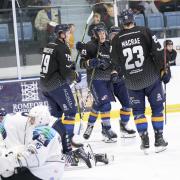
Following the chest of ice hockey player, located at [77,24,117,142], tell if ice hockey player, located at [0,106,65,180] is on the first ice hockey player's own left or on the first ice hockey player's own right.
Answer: on the first ice hockey player's own right

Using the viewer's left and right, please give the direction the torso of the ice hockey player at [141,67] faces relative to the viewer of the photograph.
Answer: facing away from the viewer

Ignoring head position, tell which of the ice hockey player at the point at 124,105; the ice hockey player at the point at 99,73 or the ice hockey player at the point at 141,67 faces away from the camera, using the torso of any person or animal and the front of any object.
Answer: the ice hockey player at the point at 141,67

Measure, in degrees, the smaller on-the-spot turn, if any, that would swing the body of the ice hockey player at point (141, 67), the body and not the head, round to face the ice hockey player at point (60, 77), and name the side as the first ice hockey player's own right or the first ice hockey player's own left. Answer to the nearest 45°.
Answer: approximately 90° to the first ice hockey player's own left

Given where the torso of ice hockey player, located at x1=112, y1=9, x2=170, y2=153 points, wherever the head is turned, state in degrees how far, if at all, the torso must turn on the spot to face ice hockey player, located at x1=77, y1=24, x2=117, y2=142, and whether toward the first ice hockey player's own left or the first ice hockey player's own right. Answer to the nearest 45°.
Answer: approximately 45° to the first ice hockey player's own left

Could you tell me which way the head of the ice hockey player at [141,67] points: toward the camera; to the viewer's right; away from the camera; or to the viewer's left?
away from the camera

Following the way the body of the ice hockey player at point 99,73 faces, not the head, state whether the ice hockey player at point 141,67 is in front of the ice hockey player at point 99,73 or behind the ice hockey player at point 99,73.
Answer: in front

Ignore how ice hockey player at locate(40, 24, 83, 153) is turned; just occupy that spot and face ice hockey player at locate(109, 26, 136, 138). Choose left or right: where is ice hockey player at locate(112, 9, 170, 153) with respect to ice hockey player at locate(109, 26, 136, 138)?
right

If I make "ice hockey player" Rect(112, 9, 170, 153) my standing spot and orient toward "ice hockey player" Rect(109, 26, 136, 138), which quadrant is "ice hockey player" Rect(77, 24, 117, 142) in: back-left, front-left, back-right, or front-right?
front-left

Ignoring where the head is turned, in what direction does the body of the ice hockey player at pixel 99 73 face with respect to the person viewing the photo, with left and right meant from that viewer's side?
facing the viewer and to the right of the viewer

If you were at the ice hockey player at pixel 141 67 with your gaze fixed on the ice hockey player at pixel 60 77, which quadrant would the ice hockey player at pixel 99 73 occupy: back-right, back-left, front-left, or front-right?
front-right
